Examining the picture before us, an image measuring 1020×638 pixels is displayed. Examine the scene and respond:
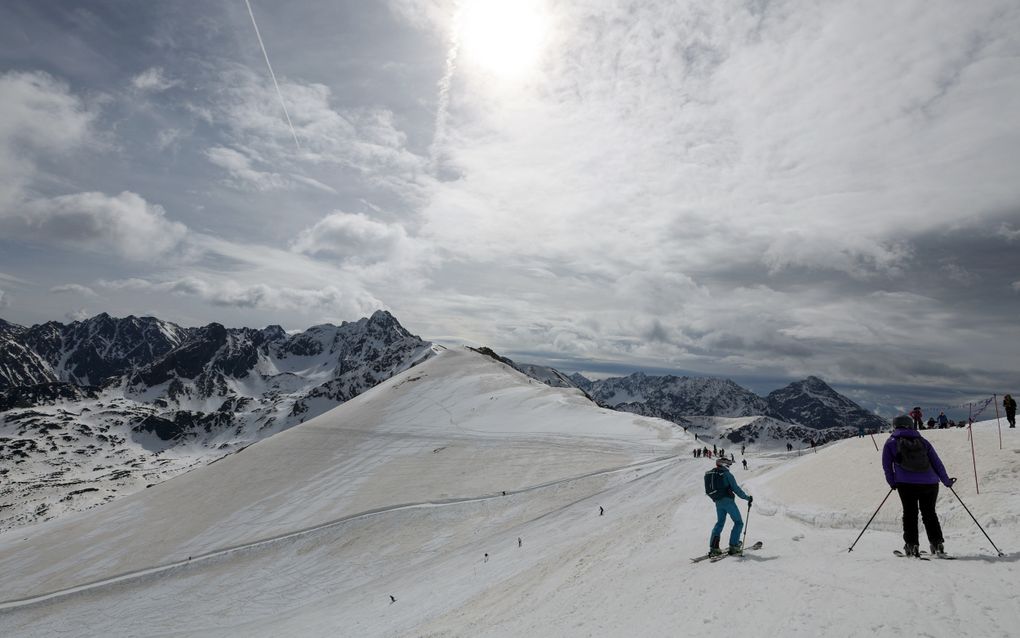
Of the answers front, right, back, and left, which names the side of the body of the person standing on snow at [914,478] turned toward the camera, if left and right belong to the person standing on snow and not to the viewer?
back

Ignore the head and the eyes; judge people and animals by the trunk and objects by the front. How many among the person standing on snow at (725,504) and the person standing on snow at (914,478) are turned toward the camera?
0

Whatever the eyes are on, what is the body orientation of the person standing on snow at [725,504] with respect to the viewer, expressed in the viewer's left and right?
facing away from the viewer and to the right of the viewer

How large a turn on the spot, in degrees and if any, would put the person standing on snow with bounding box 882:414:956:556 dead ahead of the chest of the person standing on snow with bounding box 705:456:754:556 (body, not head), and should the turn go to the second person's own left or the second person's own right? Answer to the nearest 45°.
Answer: approximately 45° to the second person's own right

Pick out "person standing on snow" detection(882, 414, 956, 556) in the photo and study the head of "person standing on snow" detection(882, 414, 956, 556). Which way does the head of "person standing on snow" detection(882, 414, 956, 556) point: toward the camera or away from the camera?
away from the camera

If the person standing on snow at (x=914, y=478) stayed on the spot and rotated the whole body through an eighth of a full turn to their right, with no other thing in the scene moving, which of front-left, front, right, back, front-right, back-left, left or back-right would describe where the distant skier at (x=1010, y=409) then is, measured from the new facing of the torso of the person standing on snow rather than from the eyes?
front-left

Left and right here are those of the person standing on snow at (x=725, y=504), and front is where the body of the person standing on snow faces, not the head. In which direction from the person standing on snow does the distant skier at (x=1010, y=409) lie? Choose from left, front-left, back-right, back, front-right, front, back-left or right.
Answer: front

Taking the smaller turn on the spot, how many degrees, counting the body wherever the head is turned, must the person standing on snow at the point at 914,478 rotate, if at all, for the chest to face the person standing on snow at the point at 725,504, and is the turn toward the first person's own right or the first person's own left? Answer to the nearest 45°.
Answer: approximately 90° to the first person's own left
